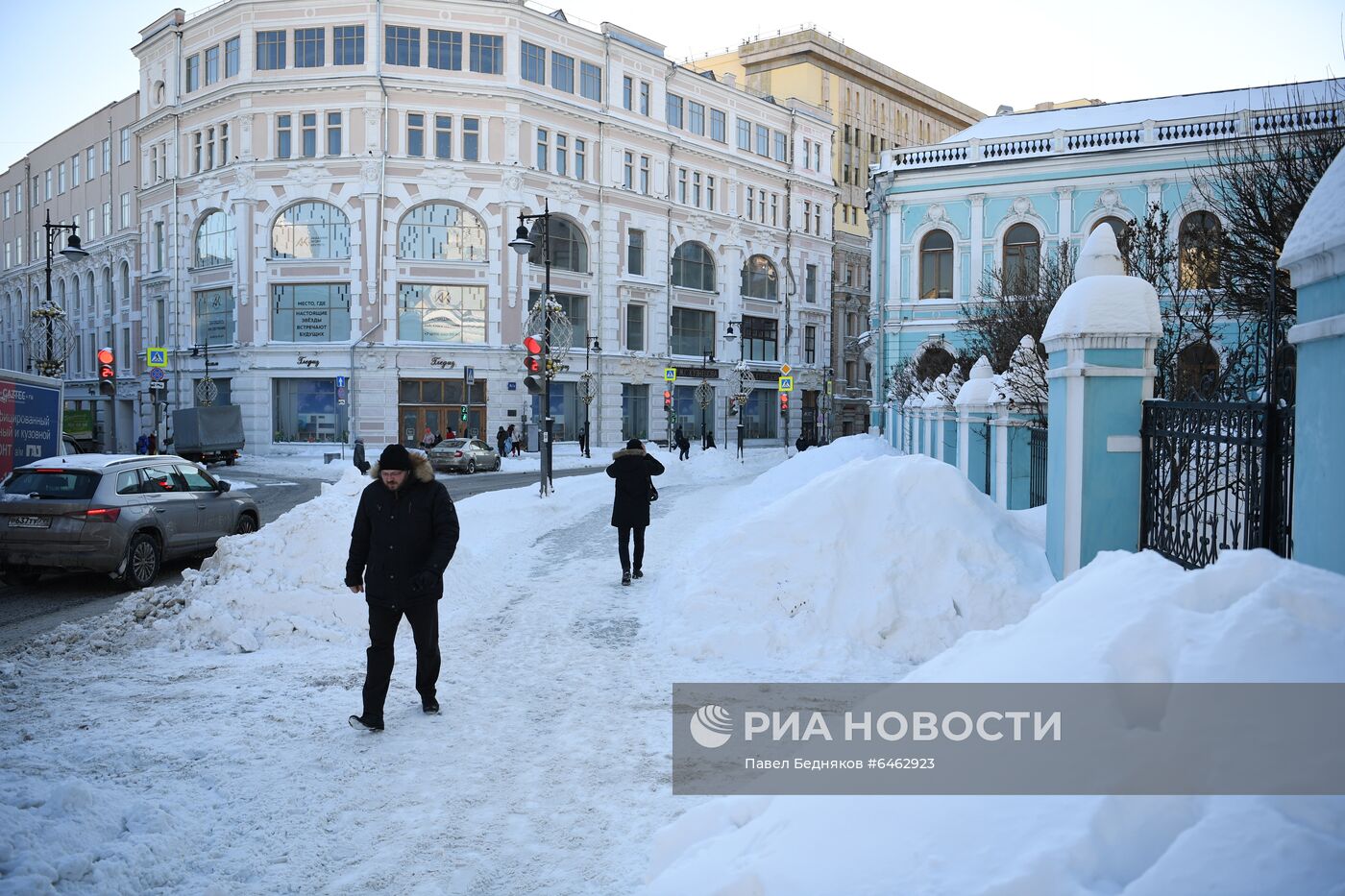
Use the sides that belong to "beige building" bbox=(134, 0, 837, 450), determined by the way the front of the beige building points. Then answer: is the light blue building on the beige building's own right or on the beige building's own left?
on the beige building's own left

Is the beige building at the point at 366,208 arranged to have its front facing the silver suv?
yes

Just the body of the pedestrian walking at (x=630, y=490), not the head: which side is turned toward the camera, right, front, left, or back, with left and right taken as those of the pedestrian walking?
back

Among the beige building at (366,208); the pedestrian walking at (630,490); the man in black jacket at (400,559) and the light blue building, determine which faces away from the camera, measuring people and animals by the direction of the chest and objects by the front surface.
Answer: the pedestrian walking

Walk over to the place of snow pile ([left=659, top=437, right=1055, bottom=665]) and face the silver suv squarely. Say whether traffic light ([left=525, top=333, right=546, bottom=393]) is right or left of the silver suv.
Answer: right

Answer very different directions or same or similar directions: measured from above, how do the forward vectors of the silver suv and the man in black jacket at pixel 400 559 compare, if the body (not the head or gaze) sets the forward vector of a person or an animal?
very different directions

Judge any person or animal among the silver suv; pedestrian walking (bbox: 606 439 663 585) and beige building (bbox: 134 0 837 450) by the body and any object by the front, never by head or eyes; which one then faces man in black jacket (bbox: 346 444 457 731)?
the beige building

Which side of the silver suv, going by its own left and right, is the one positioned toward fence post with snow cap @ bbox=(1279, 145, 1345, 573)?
right

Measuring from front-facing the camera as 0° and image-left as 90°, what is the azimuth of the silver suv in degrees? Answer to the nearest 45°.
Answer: approximately 225°

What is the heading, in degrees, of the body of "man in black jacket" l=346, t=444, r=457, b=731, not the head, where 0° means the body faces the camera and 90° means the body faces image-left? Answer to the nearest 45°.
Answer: approximately 45°
